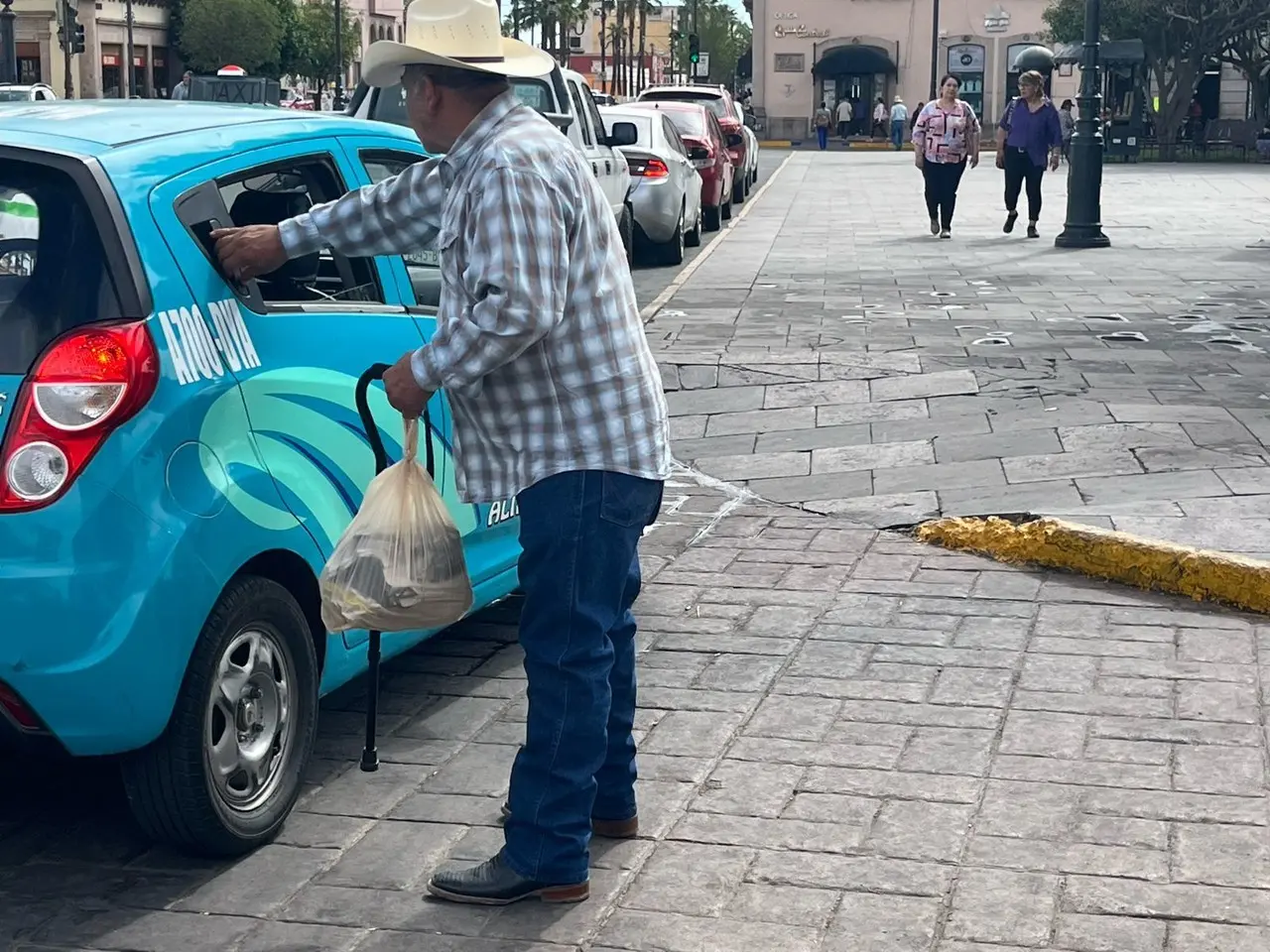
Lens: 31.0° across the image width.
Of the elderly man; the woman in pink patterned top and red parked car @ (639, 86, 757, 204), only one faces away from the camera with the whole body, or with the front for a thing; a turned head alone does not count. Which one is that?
the red parked car

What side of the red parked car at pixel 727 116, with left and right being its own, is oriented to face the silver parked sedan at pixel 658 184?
back

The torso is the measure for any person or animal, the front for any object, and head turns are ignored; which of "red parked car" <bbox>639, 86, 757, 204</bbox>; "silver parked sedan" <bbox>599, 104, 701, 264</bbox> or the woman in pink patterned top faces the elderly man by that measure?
the woman in pink patterned top

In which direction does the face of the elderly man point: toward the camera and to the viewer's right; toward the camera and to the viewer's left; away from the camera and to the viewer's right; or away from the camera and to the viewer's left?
away from the camera and to the viewer's left

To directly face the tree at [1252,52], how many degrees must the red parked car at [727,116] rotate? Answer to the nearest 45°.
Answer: approximately 45° to its right

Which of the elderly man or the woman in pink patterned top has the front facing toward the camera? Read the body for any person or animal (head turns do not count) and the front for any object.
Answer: the woman in pink patterned top

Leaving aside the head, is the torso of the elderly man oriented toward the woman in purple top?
no

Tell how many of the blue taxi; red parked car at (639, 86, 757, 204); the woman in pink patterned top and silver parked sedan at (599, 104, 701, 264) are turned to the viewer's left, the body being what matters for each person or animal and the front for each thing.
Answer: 0

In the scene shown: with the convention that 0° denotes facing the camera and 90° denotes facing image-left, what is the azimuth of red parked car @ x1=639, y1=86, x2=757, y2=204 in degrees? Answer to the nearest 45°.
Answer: approximately 180°

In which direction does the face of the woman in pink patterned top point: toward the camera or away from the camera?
toward the camera

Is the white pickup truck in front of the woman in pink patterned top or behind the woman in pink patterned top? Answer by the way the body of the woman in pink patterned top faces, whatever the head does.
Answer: in front

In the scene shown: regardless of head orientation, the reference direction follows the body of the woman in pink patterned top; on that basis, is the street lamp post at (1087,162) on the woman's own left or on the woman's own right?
on the woman's own left

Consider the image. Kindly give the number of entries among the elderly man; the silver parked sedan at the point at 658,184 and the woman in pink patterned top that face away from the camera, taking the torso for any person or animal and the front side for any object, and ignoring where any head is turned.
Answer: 1

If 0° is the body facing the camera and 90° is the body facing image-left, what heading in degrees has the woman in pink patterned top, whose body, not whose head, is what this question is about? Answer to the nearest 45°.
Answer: approximately 0°

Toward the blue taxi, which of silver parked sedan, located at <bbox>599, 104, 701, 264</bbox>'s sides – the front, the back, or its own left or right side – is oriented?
back

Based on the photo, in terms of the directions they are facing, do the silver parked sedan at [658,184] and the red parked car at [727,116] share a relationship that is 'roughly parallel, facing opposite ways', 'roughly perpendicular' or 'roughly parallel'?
roughly parallel

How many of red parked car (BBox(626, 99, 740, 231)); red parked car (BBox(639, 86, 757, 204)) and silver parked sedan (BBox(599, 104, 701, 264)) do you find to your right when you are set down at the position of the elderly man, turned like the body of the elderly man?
3

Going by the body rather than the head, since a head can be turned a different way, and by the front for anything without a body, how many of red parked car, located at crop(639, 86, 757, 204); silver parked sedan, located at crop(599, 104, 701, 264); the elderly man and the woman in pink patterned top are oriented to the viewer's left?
1

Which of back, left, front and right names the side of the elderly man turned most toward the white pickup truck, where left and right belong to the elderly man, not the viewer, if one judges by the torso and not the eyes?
right

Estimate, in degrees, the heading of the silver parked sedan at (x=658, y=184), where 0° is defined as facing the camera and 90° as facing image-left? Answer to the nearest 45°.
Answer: approximately 180°

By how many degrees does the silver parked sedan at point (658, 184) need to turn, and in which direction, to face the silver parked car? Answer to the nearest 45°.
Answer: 0° — it already faces it
